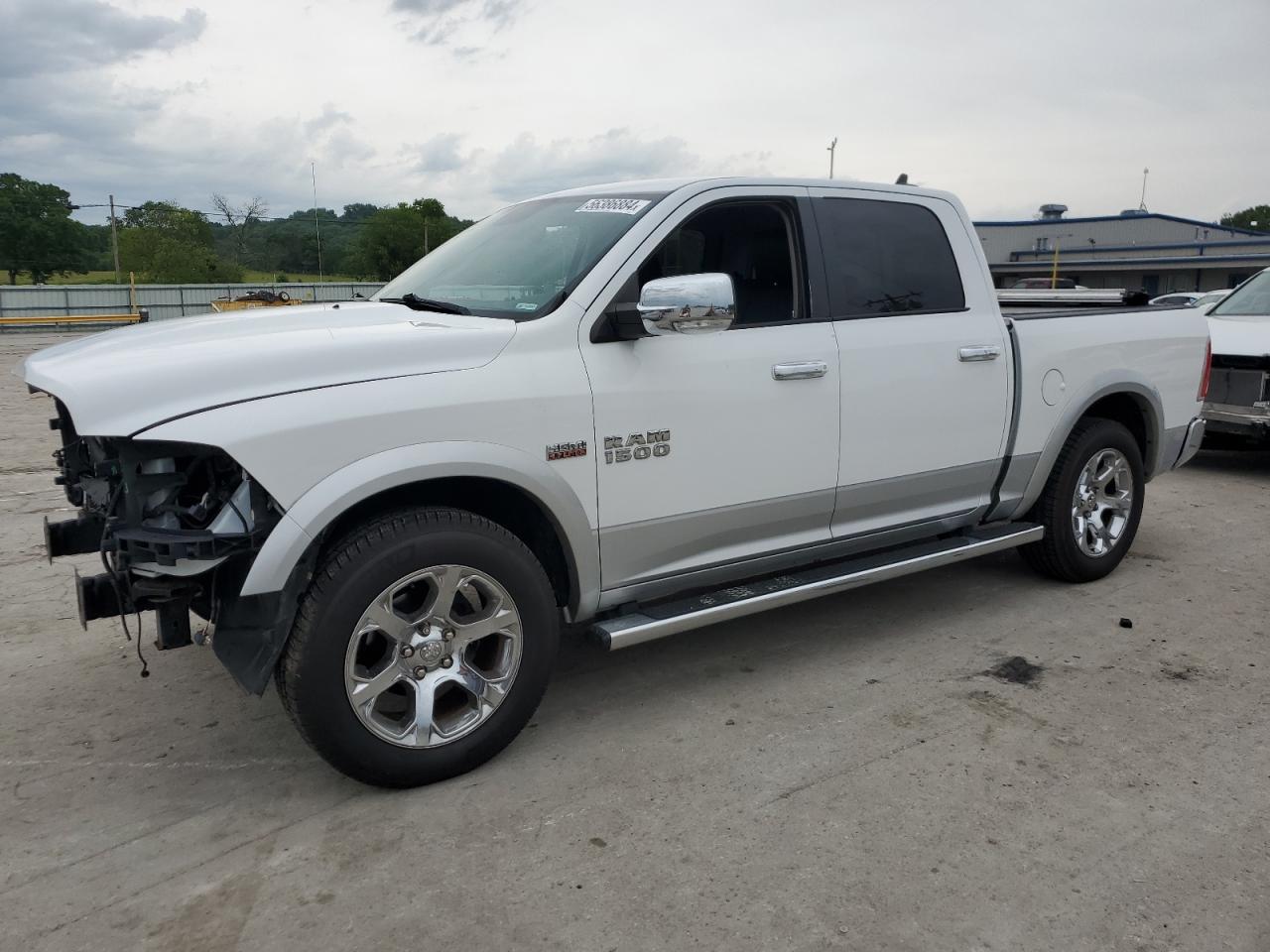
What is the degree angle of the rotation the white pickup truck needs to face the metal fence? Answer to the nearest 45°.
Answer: approximately 90° to its right

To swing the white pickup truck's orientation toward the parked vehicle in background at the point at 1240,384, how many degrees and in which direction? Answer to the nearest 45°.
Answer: approximately 180°

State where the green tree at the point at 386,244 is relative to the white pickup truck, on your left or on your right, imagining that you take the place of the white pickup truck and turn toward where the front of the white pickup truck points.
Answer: on your right

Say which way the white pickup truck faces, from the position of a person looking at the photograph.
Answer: facing the viewer and to the left of the viewer
